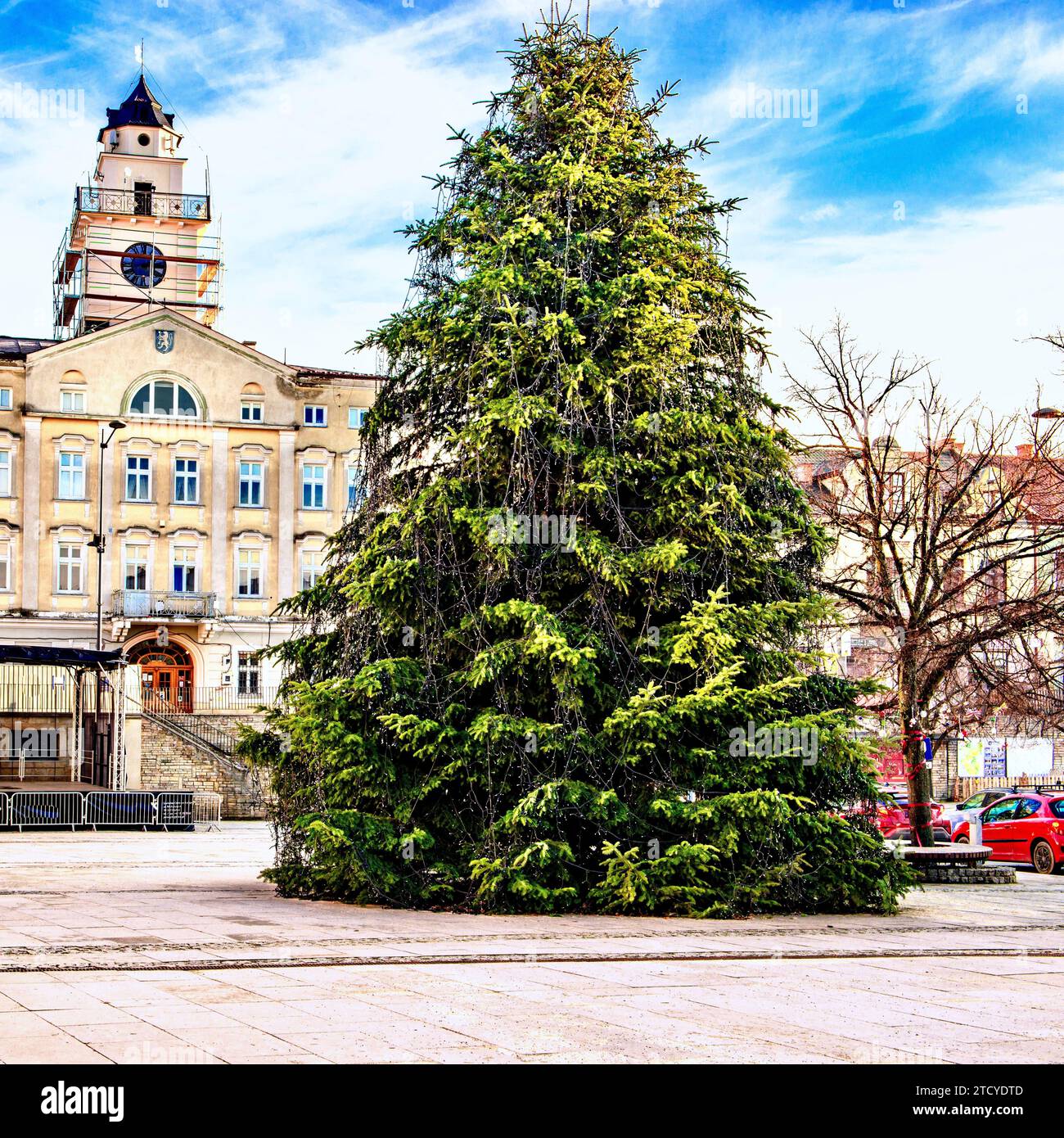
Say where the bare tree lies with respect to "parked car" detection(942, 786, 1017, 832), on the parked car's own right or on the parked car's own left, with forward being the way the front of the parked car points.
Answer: on the parked car's own left

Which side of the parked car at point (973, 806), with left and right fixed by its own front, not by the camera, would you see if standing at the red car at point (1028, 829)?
left

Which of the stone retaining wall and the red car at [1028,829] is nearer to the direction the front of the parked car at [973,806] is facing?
the stone retaining wall

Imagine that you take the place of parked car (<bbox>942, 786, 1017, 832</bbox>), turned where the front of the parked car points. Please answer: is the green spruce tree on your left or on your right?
on your left

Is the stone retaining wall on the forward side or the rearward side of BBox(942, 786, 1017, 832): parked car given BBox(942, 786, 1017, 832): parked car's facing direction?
on the forward side

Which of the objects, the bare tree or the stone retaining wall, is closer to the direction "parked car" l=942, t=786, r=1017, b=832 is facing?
the stone retaining wall

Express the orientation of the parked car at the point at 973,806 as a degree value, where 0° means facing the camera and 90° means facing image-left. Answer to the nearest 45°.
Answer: approximately 90°
